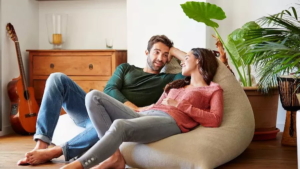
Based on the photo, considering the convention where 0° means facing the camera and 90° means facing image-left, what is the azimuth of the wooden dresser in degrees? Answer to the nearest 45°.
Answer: approximately 0°

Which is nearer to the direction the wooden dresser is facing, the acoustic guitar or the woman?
the woman

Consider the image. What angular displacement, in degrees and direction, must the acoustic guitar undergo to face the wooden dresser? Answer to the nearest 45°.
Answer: approximately 45° to its left

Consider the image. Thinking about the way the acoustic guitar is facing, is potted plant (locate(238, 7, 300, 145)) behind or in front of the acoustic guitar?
in front

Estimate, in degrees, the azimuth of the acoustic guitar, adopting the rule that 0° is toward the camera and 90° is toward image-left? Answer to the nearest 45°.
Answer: approximately 315°

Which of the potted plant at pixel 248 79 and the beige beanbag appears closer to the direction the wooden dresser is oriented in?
the beige beanbag

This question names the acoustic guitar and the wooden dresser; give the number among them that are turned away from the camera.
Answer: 0

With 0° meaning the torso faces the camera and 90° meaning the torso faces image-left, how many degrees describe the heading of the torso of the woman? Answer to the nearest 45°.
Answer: approximately 45°

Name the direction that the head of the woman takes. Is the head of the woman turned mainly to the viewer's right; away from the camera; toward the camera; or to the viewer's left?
to the viewer's left

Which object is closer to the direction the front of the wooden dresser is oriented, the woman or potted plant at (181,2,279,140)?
the woman

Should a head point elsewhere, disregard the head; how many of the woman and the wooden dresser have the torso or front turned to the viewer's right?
0
